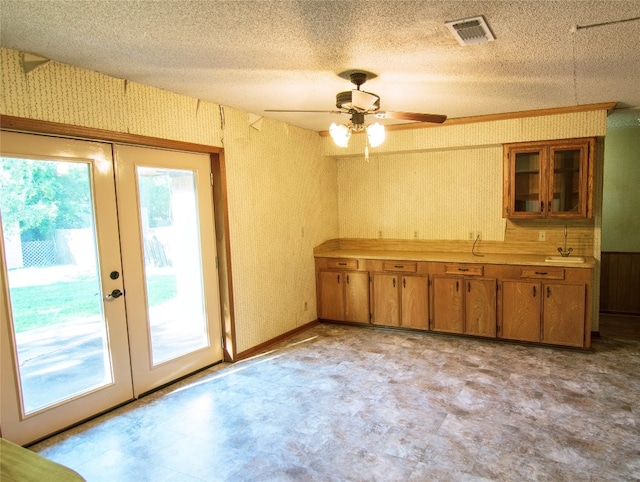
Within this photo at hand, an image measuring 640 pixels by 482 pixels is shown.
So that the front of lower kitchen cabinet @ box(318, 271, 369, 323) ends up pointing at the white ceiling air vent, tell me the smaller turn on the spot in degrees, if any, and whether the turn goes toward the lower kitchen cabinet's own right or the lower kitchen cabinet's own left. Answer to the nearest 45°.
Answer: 0° — it already faces it

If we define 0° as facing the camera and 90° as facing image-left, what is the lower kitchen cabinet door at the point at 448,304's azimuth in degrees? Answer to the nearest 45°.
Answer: approximately 0°

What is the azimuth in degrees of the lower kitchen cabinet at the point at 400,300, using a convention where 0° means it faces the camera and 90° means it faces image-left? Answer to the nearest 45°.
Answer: approximately 0°

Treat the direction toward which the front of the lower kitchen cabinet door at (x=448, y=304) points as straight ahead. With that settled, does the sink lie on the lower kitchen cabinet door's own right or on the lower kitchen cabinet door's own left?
on the lower kitchen cabinet door's own left

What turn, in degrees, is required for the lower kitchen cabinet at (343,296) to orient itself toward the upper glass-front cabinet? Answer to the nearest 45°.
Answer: approximately 90° to its left
